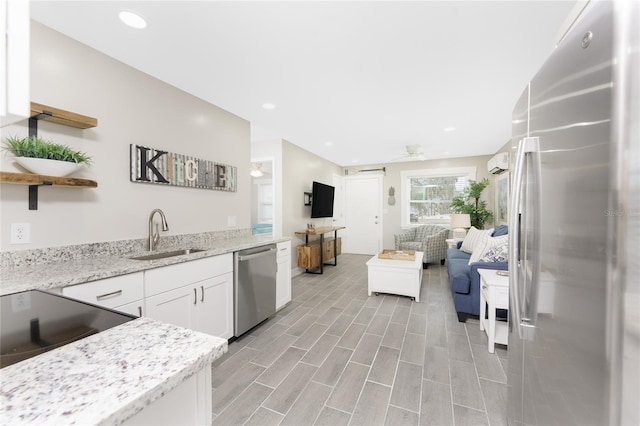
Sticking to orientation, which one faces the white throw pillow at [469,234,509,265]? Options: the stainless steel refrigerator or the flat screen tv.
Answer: the flat screen tv

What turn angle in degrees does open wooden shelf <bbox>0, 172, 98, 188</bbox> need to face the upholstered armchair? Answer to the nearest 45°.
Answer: approximately 45° to its left

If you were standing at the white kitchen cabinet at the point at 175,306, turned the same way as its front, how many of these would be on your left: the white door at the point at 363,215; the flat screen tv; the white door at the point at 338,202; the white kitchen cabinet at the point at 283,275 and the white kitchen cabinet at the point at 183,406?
4

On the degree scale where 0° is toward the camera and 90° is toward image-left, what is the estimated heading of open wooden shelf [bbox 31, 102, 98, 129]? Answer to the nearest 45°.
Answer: approximately 315°

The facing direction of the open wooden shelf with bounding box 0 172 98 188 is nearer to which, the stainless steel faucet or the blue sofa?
the blue sofa

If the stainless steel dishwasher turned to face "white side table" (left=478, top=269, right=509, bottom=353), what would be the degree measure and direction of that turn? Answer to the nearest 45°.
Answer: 0° — it already faces it

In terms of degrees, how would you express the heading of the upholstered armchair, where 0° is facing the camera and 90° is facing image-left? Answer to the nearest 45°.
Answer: approximately 45°
